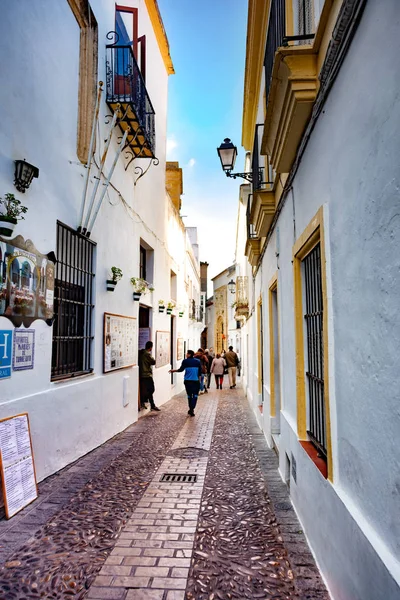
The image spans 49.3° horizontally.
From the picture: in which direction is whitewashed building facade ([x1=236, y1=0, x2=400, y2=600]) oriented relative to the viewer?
to the viewer's left

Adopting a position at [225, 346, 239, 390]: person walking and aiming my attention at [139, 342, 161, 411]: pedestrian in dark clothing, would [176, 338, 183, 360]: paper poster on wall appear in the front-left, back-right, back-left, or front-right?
front-right

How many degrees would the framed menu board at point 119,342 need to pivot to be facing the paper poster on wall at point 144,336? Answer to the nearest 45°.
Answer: approximately 135° to its left

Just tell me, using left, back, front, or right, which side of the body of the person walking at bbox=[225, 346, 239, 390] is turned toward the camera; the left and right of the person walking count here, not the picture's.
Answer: back

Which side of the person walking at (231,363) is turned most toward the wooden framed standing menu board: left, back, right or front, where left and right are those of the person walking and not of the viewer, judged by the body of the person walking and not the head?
back

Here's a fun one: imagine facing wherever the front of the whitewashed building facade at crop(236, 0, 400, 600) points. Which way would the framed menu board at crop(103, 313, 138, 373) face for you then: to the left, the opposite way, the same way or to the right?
the opposite way

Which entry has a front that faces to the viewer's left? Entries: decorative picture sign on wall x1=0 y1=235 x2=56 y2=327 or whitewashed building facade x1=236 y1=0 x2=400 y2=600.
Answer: the whitewashed building facade

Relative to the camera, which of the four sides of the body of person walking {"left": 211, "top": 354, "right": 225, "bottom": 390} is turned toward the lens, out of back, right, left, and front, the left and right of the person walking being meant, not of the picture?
back

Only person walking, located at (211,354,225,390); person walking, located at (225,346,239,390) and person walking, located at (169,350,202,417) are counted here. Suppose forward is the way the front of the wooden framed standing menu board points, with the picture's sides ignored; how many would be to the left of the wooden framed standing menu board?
3

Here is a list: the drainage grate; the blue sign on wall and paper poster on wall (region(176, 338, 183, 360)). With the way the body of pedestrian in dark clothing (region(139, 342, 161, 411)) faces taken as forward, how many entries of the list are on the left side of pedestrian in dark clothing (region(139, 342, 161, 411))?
1

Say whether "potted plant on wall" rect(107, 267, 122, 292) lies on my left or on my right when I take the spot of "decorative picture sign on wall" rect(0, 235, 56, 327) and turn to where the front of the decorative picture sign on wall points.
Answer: on my left

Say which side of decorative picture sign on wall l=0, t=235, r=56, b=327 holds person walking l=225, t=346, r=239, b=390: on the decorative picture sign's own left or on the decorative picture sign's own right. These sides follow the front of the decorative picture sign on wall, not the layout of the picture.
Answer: on the decorative picture sign's own left
